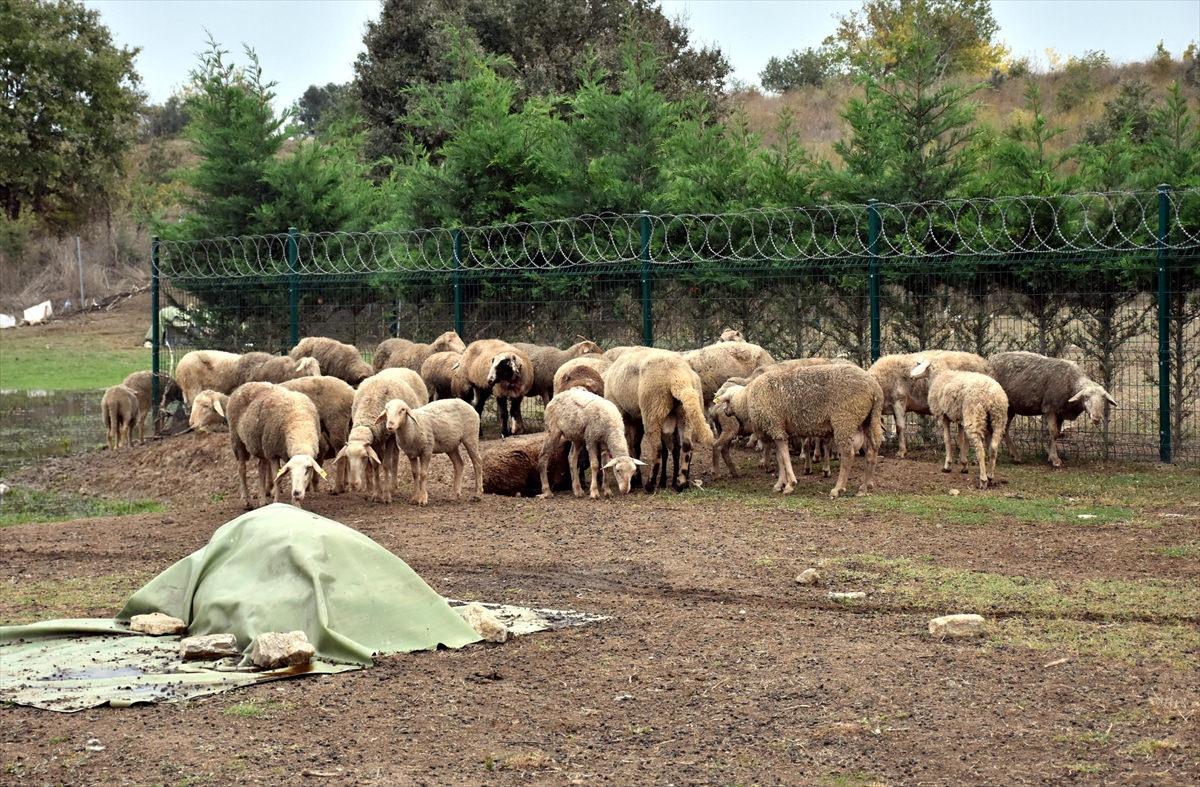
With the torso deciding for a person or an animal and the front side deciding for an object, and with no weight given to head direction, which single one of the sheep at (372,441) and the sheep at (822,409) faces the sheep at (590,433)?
the sheep at (822,409)

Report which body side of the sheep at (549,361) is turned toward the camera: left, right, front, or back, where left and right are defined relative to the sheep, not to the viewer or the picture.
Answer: right

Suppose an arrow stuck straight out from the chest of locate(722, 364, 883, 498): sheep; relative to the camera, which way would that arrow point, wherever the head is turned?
to the viewer's left

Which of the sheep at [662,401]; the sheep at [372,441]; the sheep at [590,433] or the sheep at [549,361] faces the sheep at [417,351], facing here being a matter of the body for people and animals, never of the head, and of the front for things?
the sheep at [662,401]

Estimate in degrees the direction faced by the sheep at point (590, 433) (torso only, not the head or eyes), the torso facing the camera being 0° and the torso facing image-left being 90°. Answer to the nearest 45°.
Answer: approximately 315°

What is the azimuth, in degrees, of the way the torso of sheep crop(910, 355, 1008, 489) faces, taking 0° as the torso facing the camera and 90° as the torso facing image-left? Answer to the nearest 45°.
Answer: approximately 135°

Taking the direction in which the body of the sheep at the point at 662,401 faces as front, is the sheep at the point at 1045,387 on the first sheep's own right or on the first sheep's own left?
on the first sheep's own right

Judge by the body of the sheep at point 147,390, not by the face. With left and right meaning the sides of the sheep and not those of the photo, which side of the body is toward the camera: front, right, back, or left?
right

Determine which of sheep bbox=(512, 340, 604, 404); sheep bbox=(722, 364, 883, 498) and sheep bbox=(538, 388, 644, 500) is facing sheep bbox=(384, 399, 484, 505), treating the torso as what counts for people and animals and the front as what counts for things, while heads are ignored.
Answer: sheep bbox=(722, 364, 883, 498)

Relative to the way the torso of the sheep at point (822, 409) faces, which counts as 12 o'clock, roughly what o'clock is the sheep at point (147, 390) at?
the sheep at point (147, 390) is roughly at 1 o'clock from the sheep at point (822, 409).
